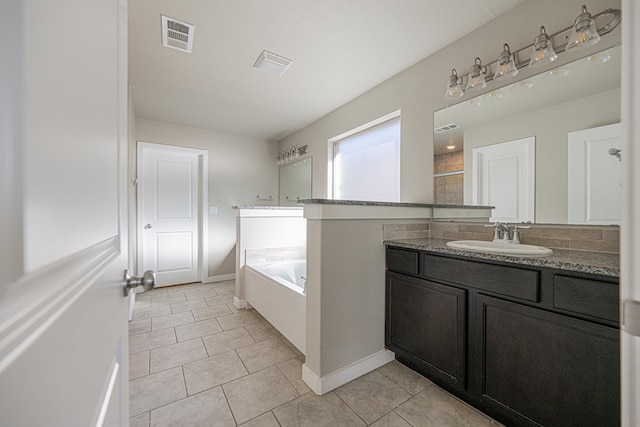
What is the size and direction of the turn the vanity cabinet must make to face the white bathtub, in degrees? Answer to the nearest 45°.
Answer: approximately 45° to its right

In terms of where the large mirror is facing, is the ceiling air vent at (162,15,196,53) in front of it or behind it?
in front

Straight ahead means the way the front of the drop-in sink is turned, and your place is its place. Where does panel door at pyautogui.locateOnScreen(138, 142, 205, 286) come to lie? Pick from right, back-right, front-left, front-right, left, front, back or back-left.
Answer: front-right

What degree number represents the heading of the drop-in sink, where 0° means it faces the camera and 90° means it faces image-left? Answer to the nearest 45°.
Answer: approximately 45°

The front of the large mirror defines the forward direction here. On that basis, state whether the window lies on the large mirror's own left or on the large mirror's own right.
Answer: on the large mirror's own right

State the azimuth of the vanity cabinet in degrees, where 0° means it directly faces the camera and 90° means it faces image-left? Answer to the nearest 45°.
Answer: approximately 45°

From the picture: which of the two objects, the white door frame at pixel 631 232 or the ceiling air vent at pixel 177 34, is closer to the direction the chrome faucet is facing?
the ceiling air vent

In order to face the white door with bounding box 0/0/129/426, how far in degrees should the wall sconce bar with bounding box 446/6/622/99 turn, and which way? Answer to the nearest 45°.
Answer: approximately 45° to its left
